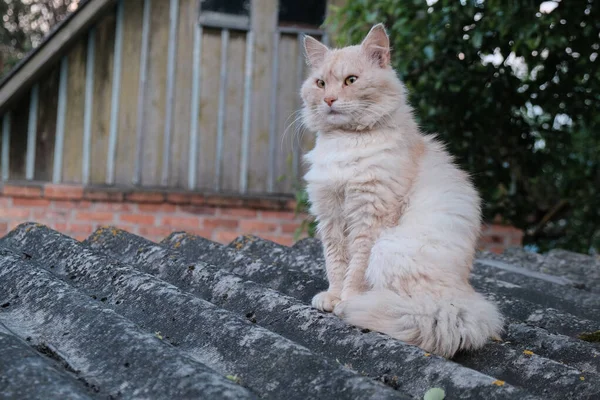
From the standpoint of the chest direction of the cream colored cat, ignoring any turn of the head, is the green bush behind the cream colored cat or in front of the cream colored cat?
behind

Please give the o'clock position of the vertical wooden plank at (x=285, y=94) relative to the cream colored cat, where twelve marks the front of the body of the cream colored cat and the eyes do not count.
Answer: The vertical wooden plank is roughly at 4 o'clock from the cream colored cat.

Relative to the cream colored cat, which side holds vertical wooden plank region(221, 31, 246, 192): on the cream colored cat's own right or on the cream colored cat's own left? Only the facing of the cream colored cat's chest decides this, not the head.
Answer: on the cream colored cat's own right

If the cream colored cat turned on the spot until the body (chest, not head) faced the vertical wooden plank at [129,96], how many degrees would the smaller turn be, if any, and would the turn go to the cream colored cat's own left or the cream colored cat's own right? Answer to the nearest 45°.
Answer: approximately 90° to the cream colored cat's own right

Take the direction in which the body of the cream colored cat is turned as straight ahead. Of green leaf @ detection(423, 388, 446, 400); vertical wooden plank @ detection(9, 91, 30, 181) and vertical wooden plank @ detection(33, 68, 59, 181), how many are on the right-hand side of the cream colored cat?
2

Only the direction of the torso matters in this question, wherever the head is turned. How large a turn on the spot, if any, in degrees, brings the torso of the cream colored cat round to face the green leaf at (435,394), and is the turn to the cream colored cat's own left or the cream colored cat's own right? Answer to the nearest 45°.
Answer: approximately 45° to the cream colored cat's own left

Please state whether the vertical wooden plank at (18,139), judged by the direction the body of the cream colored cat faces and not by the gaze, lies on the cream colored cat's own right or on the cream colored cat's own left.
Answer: on the cream colored cat's own right

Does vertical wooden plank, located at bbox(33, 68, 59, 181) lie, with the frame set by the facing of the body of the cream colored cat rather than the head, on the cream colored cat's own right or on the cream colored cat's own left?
on the cream colored cat's own right

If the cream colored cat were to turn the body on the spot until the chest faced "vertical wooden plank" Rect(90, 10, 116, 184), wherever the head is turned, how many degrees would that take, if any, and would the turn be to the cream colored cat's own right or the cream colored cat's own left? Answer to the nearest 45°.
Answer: approximately 90° to the cream colored cat's own right

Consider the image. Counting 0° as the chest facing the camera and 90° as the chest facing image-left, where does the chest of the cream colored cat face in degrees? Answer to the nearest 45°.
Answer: approximately 45°
